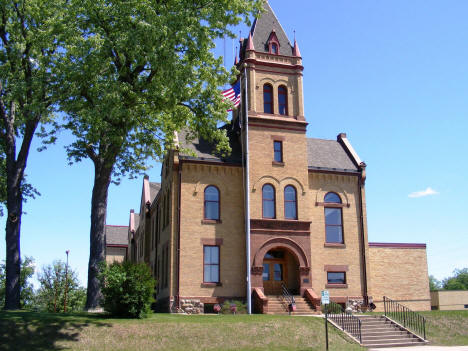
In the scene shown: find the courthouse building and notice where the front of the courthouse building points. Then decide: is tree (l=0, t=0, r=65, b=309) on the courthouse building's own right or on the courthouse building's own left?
on the courthouse building's own right

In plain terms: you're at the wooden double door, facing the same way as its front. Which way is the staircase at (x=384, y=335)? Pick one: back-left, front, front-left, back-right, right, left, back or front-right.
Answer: front-left

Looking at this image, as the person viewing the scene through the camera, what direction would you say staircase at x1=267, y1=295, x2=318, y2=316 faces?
facing the viewer

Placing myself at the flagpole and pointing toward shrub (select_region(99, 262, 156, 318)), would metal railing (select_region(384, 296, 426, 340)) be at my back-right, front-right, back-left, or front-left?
back-left

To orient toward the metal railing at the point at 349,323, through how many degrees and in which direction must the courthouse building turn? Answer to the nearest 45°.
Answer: approximately 45° to its left

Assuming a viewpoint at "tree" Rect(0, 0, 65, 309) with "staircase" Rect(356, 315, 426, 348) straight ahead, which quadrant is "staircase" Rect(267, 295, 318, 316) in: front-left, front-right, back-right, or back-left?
front-left

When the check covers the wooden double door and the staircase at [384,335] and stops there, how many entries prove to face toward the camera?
2

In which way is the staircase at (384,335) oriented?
toward the camera

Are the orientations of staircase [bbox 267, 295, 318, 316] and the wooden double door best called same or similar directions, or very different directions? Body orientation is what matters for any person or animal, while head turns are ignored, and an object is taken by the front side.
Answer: same or similar directions

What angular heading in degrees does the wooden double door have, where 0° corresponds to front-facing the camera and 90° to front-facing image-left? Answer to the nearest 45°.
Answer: approximately 0°
